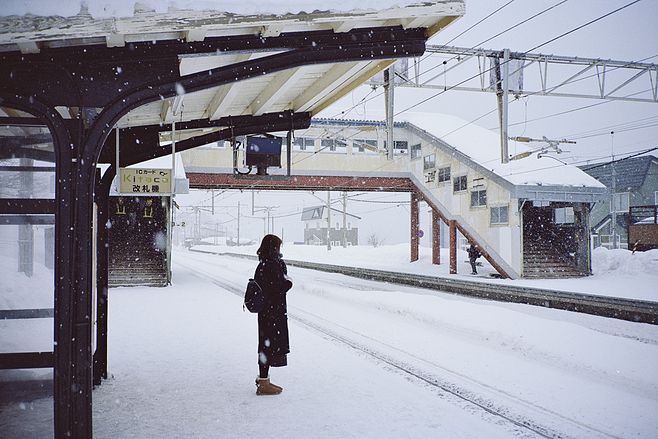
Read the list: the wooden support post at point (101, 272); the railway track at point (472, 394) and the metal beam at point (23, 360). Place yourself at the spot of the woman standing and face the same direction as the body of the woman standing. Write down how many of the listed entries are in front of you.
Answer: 1

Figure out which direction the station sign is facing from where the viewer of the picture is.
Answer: facing the viewer

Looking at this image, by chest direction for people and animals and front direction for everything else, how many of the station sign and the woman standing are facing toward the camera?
1

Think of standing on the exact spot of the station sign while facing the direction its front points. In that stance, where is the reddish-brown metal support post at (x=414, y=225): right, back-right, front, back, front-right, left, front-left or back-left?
back-left

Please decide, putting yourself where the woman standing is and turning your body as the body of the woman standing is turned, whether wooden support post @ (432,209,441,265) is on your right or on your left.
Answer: on your left

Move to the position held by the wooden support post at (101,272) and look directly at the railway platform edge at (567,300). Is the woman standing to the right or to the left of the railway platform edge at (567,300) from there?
right

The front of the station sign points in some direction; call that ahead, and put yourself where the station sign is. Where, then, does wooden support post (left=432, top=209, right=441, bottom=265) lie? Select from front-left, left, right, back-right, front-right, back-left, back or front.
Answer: back-left

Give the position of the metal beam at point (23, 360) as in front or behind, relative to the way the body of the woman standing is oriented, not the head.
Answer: behind

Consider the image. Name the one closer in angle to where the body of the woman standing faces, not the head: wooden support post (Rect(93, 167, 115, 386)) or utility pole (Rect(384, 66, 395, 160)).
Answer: the utility pole

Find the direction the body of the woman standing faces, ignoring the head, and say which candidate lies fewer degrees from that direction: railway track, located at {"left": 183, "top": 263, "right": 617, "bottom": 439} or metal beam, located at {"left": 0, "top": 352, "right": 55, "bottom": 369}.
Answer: the railway track

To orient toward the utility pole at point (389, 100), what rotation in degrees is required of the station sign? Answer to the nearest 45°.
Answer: approximately 135° to its left

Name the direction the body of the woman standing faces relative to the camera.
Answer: to the viewer's right

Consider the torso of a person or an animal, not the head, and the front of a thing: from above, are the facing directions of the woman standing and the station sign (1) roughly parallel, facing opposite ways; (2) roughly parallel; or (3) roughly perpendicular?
roughly perpendicular
